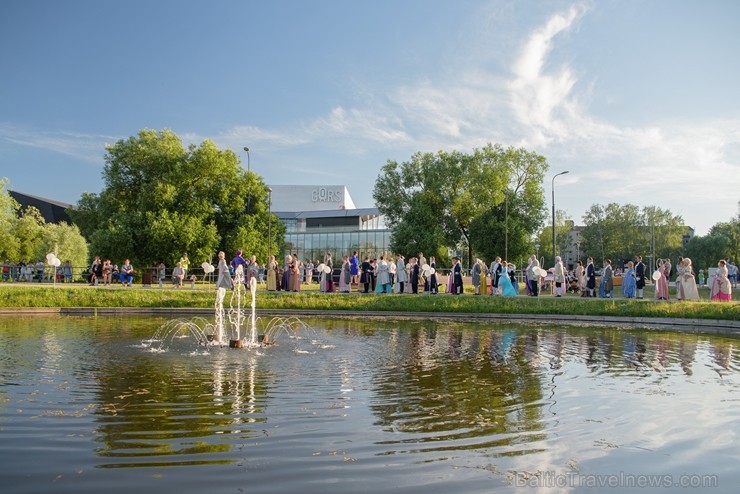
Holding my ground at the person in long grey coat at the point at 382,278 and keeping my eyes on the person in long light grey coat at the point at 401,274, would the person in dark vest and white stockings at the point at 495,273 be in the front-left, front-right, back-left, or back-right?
front-right

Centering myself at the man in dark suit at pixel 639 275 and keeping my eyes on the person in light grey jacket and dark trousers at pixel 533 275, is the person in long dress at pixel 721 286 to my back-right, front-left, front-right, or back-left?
back-left

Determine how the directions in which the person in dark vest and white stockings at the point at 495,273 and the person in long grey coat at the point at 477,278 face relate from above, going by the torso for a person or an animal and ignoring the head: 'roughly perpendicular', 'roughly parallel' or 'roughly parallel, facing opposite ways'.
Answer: roughly parallel

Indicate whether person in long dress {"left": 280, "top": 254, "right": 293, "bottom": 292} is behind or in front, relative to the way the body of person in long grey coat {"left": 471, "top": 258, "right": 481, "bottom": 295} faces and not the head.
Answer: behind
